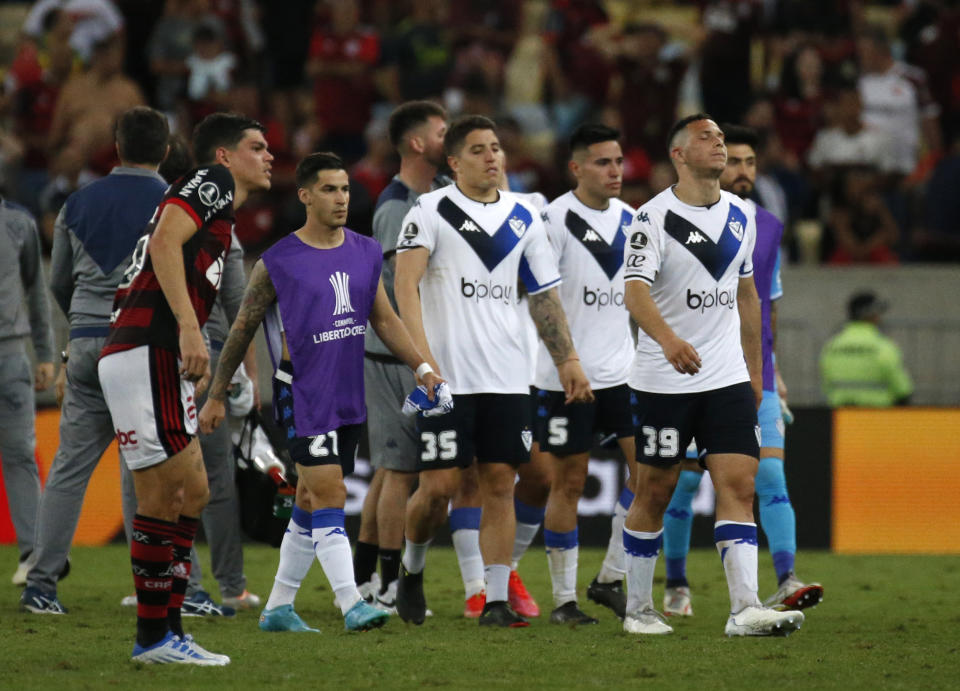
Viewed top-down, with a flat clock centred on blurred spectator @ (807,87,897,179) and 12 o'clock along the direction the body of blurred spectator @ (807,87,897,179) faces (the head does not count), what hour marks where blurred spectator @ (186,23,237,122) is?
blurred spectator @ (186,23,237,122) is roughly at 3 o'clock from blurred spectator @ (807,87,897,179).

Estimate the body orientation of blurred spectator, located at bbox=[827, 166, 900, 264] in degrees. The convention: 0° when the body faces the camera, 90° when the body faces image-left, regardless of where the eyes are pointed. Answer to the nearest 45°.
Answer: approximately 0°

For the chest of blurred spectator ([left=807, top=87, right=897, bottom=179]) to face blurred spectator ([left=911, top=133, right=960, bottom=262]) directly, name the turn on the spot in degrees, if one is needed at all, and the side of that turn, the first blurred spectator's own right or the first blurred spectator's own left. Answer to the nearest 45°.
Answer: approximately 45° to the first blurred spectator's own left

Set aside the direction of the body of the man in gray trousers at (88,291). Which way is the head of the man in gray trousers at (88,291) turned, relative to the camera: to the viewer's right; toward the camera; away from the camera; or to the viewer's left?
away from the camera

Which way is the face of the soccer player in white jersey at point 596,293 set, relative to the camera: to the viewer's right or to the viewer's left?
to the viewer's right

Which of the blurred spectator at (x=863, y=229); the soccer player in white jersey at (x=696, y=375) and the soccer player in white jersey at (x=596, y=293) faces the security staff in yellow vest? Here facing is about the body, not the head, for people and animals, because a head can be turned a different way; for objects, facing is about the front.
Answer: the blurred spectator

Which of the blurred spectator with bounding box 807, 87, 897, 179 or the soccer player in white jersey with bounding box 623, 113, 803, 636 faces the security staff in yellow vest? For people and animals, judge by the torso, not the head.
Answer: the blurred spectator

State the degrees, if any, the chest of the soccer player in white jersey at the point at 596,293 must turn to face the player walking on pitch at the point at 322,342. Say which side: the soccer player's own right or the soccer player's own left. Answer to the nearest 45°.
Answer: approximately 90° to the soccer player's own right

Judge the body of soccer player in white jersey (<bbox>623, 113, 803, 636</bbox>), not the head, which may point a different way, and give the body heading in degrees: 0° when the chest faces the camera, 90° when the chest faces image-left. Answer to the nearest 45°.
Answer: approximately 315°

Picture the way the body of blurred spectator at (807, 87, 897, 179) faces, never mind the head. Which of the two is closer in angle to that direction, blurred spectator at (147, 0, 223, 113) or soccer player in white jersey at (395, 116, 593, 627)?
the soccer player in white jersey
